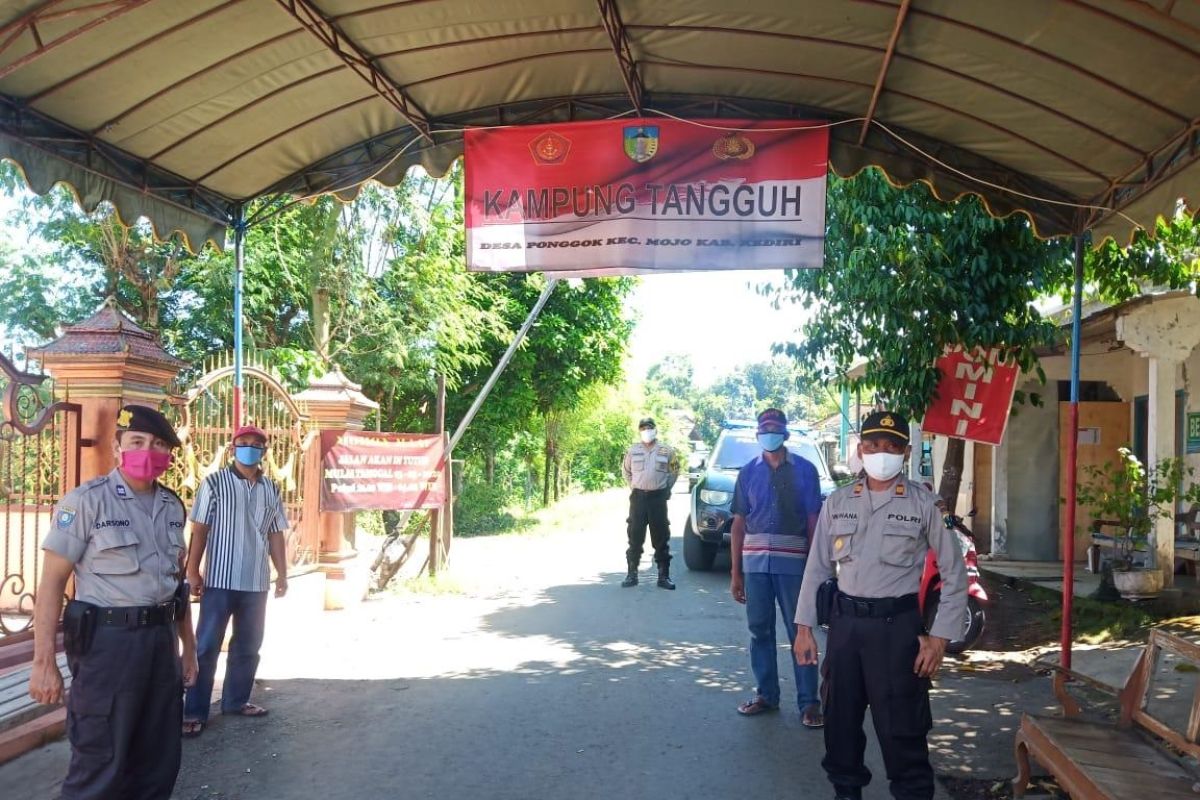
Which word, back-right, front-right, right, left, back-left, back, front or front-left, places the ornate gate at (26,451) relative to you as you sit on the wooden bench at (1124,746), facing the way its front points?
front-right

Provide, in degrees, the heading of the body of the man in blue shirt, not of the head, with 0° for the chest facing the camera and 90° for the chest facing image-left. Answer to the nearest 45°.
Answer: approximately 0°

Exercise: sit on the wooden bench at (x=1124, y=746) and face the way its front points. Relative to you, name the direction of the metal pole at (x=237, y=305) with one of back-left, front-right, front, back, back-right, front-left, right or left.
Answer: front-right

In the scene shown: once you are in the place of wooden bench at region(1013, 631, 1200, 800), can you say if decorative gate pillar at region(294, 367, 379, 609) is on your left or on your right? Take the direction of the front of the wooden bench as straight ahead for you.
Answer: on your right

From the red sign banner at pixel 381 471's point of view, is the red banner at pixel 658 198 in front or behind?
in front

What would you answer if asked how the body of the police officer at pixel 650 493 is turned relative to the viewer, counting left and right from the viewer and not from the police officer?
facing the viewer

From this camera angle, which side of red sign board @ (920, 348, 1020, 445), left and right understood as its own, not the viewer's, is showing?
front

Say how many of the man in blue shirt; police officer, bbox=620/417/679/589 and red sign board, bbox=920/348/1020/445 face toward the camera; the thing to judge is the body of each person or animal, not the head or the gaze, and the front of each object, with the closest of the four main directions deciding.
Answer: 3

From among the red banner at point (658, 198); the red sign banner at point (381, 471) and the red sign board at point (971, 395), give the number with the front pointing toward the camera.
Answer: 3

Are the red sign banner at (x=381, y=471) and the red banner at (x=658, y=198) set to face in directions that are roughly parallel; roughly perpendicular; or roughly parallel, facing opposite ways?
roughly parallel

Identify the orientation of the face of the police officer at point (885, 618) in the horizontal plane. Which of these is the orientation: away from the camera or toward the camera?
toward the camera

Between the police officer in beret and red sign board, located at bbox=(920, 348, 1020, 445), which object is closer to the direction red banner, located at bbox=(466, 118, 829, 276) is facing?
the police officer in beret

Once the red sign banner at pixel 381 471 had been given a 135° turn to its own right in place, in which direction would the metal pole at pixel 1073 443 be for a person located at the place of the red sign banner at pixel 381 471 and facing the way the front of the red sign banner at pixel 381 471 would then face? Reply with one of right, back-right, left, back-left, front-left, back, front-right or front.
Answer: back

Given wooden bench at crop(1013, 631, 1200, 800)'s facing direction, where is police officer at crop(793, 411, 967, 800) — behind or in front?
in front

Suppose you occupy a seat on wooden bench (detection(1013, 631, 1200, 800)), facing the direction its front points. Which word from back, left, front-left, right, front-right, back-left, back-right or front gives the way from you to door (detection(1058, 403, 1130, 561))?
back-right

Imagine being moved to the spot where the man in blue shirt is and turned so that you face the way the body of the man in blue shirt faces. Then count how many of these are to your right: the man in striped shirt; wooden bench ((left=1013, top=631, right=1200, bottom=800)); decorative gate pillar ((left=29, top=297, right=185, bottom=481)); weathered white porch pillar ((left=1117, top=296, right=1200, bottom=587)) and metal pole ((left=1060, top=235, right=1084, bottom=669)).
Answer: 2

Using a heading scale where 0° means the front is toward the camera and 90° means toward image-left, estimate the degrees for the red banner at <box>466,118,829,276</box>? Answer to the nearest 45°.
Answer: approximately 0°

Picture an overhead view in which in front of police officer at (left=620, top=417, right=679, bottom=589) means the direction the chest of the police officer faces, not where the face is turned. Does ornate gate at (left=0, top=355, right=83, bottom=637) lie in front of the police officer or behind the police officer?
in front

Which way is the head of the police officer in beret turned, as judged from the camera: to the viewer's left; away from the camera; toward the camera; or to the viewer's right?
toward the camera

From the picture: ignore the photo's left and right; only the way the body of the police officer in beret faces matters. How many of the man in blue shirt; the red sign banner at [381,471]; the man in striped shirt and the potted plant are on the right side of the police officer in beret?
0

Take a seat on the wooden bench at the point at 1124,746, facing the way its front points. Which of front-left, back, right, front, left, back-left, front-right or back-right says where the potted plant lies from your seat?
back-right
